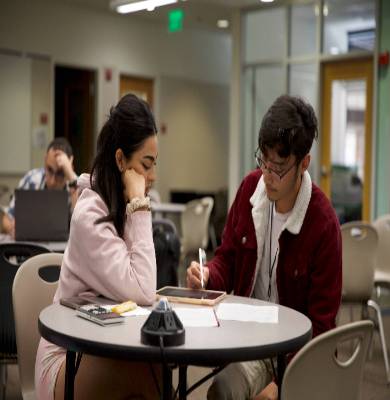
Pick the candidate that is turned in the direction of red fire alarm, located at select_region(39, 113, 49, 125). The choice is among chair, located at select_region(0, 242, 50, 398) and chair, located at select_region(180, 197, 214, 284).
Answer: chair, located at select_region(0, 242, 50, 398)

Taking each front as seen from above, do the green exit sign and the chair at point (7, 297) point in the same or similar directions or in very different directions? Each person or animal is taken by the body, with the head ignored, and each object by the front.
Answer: very different directions

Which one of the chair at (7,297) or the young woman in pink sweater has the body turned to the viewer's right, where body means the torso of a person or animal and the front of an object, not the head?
the young woman in pink sweater

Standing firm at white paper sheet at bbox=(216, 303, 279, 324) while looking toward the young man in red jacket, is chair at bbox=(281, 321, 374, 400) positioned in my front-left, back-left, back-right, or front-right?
back-right

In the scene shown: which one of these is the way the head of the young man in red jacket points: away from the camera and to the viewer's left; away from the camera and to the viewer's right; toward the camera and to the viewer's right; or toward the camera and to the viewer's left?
toward the camera and to the viewer's left

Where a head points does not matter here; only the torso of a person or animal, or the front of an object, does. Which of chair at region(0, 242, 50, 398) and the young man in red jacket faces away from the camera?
the chair

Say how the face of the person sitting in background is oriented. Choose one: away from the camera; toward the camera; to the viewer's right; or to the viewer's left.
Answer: toward the camera

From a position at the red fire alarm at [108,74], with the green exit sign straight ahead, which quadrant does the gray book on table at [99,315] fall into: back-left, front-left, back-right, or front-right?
front-right

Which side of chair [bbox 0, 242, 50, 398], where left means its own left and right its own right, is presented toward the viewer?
back

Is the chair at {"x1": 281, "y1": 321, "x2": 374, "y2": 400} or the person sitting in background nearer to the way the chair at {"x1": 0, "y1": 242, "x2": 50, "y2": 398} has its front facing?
the person sitting in background

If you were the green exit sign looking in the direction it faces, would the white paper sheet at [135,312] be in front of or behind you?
in front

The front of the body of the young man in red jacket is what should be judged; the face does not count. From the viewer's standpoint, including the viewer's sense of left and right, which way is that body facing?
facing the viewer and to the left of the viewer

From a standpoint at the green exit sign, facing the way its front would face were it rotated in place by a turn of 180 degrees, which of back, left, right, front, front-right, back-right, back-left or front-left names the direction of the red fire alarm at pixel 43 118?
left

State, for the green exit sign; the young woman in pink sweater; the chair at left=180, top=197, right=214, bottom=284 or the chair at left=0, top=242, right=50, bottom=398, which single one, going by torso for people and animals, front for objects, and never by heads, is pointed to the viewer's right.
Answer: the young woman in pink sweater

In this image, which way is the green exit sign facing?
toward the camera

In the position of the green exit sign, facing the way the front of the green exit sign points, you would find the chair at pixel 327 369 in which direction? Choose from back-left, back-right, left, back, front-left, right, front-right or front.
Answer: front
